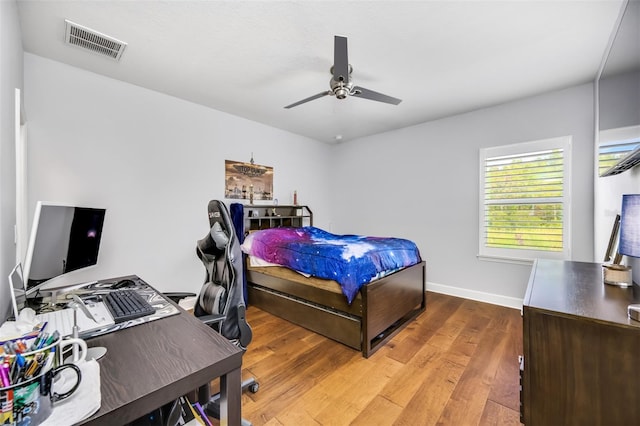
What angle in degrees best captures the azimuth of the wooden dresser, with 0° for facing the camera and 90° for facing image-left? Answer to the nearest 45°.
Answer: approximately 90°

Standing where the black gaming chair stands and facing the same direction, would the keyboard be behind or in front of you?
in front

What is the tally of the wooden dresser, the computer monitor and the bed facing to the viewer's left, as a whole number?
1

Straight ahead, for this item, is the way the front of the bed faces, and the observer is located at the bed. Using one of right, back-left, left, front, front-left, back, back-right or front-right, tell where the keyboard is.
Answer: right

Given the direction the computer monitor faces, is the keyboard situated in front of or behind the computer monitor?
in front

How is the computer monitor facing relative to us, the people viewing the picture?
facing the viewer and to the right of the viewer

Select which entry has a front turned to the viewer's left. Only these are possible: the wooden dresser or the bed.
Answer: the wooden dresser

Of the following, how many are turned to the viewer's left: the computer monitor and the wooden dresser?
1

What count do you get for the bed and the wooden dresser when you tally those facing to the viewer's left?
1

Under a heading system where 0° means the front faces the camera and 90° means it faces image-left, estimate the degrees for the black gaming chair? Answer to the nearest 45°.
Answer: approximately 45°
